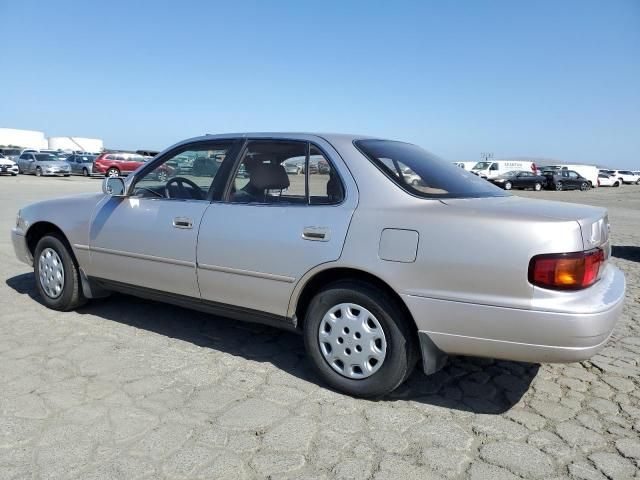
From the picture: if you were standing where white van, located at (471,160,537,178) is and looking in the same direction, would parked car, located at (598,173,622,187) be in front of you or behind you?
behind

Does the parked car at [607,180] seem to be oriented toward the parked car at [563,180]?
no

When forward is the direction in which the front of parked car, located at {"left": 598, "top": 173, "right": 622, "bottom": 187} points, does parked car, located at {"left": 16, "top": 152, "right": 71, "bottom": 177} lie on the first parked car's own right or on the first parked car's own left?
on the first parked car's own right

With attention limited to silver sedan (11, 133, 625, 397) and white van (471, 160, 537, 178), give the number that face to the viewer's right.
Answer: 0

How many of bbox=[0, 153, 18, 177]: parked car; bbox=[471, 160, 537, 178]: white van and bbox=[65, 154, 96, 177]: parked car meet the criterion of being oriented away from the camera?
0

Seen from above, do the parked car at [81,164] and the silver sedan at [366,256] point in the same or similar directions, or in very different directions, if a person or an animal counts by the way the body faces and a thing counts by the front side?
very different directions

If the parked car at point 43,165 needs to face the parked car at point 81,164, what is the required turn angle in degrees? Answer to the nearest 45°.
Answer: approximately 45° to its left

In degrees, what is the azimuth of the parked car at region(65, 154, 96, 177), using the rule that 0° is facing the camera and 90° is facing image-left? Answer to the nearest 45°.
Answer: approximately 315°

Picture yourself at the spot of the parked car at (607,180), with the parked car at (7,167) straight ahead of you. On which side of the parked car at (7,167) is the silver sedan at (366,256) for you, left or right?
left

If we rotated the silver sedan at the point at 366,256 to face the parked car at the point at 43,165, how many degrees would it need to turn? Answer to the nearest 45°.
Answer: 0° — it already faces it

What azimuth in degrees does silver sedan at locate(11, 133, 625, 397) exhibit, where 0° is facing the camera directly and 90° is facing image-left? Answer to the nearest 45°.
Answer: approximately 135°

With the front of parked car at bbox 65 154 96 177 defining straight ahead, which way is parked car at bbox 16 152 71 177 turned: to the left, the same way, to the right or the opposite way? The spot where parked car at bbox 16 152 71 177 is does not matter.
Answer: the same way

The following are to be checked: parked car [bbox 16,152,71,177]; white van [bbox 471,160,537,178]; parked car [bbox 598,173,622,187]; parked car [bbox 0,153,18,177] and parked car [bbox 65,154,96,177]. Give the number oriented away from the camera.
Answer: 0

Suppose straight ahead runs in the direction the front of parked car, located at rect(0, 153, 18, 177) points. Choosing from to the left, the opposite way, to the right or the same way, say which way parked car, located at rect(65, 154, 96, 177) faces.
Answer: the same way

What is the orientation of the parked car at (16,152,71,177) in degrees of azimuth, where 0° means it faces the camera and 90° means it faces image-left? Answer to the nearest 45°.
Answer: approximately 315°

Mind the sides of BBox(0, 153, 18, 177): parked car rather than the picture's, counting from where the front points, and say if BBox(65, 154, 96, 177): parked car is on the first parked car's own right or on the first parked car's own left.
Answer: on the first parked car's own left

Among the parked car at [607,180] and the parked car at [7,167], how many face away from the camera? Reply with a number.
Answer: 0

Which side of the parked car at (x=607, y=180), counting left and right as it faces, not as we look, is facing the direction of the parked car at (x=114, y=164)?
back
